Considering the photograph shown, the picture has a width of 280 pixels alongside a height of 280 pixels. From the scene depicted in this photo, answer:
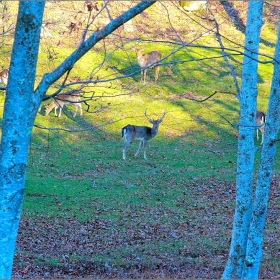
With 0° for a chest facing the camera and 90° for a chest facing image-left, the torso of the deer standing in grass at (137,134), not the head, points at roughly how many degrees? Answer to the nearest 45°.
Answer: approximately 270°

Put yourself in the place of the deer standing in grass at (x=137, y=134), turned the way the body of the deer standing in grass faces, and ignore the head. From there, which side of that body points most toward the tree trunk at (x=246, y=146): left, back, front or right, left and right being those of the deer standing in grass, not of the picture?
right

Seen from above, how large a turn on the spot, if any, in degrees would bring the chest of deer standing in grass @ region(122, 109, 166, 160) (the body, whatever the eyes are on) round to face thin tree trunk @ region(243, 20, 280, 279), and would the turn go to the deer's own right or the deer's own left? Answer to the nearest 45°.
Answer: approximately 90° to the deer's own right
